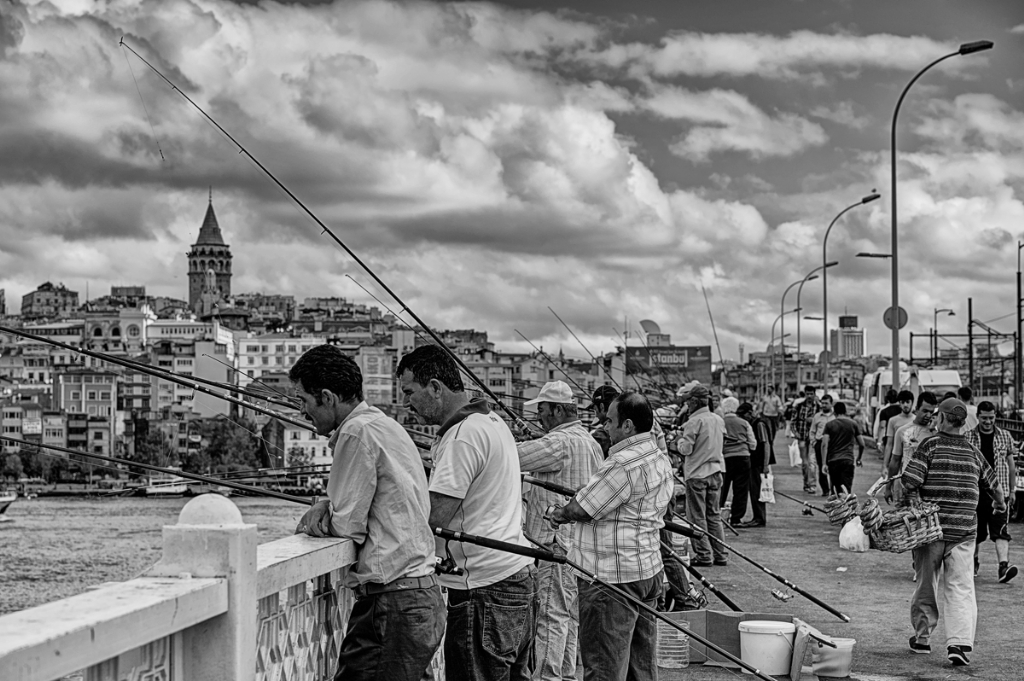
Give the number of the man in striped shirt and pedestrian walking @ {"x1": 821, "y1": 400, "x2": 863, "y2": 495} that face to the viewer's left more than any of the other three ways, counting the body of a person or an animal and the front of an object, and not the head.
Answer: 0

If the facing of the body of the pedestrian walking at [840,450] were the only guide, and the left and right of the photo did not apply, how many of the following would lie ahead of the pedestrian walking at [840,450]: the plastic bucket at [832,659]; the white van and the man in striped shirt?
1

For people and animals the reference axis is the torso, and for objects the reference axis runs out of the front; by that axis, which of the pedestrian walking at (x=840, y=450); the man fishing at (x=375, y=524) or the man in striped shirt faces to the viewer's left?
the man fishing

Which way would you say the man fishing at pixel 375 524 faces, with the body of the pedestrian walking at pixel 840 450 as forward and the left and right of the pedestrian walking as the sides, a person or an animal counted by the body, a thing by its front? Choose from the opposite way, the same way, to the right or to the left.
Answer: to the left

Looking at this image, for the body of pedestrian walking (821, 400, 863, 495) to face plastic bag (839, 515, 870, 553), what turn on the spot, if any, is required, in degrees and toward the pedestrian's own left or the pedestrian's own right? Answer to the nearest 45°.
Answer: approximately 180°

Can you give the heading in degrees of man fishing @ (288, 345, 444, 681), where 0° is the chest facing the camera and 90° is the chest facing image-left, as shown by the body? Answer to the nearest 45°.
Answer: approximately 90°

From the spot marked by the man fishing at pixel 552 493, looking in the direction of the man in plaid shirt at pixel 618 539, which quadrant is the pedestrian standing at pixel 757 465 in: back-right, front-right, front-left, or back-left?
back-left

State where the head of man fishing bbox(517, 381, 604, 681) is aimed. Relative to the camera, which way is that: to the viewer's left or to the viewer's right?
to the viewer's left

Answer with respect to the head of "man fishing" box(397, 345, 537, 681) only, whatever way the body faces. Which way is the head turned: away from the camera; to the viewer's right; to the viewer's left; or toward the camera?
to the viewer's left

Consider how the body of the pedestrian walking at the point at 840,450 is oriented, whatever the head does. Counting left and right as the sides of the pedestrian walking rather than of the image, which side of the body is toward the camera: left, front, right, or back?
back
